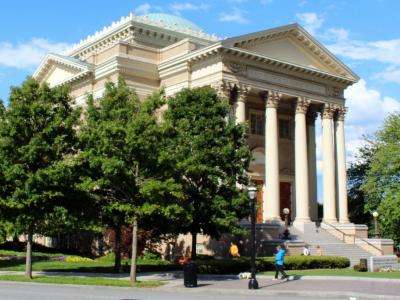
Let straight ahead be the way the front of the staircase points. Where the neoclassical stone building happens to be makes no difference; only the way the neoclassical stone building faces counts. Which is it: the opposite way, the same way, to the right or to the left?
the same way

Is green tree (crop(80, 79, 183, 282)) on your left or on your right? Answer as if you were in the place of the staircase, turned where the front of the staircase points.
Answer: on your right

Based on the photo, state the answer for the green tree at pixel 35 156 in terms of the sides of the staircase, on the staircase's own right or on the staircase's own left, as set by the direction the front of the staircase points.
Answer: on the staircase's own right

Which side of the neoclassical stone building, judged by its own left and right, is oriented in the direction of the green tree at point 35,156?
right

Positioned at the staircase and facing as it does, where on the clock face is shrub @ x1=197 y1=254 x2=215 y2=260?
The shrub is roughly at 3 o'clock from the staircase.

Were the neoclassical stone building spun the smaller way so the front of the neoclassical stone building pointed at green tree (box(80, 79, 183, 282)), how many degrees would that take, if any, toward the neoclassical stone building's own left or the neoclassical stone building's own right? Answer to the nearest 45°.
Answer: approximately 90° to the neoclassical stone building's own right

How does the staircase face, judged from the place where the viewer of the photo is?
facing the viewer and to the right of the viewer

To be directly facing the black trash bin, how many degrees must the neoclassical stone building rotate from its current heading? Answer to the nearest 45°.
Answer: approximately 45° to its right

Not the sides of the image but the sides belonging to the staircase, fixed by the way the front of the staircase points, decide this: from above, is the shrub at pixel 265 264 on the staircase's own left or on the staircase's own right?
on the staircase's own right

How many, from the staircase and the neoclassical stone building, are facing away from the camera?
0
